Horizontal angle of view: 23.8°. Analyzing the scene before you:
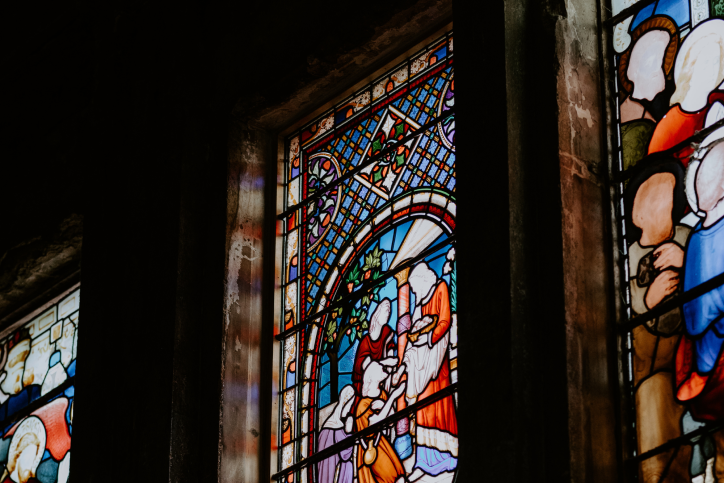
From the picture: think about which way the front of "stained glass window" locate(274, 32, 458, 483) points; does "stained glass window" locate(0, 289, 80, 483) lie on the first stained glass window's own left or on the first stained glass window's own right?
on the first stained glass window's own right

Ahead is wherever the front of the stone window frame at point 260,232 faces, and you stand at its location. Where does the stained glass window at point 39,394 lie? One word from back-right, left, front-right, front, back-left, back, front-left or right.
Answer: right

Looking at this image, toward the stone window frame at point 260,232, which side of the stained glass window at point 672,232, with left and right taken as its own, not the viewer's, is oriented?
right

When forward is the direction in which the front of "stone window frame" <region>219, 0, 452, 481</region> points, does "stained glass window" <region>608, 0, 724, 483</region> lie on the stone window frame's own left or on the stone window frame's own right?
on the stone window frame's own left

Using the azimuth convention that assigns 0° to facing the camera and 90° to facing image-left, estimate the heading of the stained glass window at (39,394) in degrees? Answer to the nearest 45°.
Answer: approximately 45°

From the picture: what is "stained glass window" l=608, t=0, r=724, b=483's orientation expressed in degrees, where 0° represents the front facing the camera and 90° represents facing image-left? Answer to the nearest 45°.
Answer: approximately 45°

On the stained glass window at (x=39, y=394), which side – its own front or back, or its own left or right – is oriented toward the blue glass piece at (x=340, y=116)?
left
